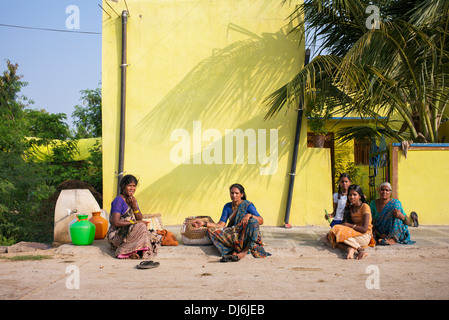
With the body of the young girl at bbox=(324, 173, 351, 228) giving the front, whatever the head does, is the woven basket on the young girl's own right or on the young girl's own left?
on the young girl's own right

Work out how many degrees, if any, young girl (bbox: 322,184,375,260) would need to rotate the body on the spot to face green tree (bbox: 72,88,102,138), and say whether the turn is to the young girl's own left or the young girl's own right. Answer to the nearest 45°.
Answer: approximately 90° to the young girl's own right

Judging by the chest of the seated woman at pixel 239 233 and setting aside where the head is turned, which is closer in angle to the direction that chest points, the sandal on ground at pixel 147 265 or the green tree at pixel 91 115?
the sandal on ground

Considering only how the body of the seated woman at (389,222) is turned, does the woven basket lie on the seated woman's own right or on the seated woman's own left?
on the seated woman's own right

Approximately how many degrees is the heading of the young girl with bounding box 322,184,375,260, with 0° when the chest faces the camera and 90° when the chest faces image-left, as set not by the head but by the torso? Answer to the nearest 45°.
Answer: approximately 45°

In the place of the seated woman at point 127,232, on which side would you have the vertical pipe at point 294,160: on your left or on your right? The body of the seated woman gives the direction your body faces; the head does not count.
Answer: on your left

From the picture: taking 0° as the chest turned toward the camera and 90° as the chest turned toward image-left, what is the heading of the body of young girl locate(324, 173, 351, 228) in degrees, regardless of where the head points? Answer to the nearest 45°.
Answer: approximately 0°

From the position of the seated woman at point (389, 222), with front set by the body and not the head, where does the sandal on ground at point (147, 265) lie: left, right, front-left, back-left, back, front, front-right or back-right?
front-right

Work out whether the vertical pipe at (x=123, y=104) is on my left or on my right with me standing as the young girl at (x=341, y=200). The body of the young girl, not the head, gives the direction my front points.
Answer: on my right
